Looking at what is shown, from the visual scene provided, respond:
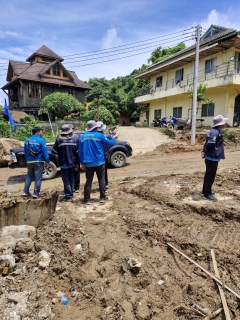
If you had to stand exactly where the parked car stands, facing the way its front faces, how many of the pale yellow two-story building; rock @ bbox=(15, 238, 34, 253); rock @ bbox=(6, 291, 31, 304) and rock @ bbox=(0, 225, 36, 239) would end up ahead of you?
1

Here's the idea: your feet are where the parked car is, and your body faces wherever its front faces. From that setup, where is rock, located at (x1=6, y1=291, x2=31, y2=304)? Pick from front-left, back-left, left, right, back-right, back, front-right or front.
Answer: back-right

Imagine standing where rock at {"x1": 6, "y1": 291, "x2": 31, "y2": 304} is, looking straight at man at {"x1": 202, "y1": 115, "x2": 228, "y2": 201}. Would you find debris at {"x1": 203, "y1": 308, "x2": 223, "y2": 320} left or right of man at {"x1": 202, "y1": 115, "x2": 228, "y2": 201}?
right

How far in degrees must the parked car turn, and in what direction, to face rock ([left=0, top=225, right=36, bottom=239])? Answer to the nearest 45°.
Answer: approximately 135° to its right

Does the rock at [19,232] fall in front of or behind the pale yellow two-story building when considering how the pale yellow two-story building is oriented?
in front

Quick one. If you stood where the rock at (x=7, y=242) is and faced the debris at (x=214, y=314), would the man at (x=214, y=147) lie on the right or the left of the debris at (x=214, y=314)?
left

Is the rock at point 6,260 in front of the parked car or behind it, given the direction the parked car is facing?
behind

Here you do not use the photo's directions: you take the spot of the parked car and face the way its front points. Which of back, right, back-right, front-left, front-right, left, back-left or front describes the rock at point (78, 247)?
back-right

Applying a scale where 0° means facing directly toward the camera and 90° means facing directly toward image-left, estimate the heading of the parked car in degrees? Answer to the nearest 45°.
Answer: approximately 225°

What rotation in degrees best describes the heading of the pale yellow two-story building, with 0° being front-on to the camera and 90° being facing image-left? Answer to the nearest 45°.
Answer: approximately 45°

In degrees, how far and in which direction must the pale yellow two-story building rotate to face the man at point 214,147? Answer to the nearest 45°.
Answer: approximately 45° to its left

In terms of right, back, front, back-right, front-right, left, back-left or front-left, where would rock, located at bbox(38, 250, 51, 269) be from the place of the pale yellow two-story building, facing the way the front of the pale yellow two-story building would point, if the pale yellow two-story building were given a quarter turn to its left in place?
front-right

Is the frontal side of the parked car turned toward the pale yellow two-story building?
yes

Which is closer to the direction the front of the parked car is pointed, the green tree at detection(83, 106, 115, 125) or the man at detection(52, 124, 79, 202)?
the green tree
